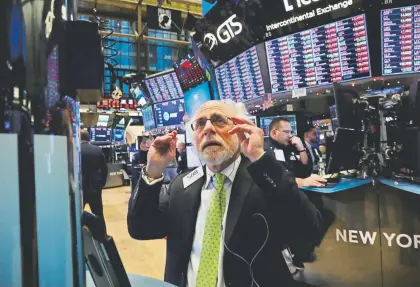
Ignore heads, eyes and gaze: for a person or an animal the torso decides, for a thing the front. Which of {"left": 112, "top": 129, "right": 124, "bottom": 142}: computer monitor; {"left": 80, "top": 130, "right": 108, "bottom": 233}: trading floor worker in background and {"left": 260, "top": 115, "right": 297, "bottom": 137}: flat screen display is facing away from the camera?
the trading floor worker in background

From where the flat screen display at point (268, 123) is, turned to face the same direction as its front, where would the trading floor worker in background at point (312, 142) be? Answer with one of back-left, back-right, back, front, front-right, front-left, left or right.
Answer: left

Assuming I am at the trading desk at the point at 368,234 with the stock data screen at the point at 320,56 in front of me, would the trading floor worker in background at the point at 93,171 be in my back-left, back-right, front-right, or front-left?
front-left

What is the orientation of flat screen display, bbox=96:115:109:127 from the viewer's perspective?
toward the camera

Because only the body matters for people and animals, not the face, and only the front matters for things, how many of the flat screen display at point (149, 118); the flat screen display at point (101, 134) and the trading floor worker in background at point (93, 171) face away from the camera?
1

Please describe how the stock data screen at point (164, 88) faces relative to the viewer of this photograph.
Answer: facing the viewer

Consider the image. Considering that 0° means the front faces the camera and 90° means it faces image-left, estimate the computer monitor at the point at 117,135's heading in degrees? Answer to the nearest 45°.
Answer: approximately 0°

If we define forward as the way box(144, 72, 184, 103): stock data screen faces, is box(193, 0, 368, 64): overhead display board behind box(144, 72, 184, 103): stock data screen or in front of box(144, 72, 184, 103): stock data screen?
in front
